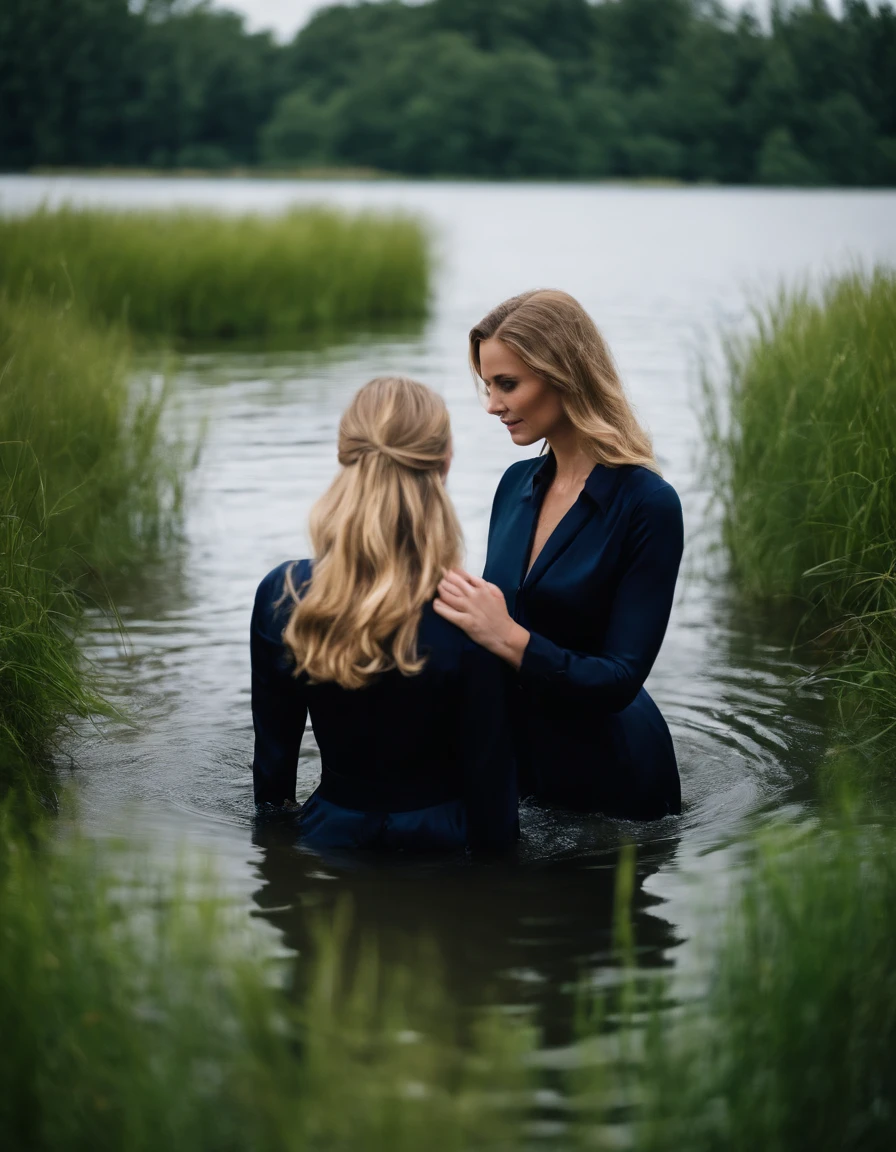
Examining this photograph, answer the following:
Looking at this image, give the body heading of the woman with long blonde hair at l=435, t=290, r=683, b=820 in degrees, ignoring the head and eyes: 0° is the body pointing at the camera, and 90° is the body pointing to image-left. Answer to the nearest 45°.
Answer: approximately 45°

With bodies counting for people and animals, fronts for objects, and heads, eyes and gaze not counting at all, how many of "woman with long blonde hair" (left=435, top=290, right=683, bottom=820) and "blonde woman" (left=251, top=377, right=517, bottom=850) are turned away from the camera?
1

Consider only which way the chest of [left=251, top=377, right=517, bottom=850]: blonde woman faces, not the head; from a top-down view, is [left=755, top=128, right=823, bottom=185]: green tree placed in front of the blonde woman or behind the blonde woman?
in front

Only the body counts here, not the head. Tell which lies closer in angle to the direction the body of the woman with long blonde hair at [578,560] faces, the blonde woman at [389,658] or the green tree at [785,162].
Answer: the blonde woman

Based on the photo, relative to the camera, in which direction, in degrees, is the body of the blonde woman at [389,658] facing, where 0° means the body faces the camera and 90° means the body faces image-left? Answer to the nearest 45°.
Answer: approximately 180°

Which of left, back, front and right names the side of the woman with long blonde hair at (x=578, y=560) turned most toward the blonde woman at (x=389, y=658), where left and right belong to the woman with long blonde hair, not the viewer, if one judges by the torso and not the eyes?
front

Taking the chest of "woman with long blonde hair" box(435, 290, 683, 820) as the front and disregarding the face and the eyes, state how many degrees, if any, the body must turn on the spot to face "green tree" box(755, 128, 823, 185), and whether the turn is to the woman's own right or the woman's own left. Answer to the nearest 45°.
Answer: approximately 135° to the woman's own right

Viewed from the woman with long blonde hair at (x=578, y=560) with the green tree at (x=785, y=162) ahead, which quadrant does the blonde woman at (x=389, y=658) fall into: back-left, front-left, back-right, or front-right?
back-left

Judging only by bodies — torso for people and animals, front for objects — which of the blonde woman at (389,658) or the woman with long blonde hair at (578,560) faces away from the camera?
the blonde woman
